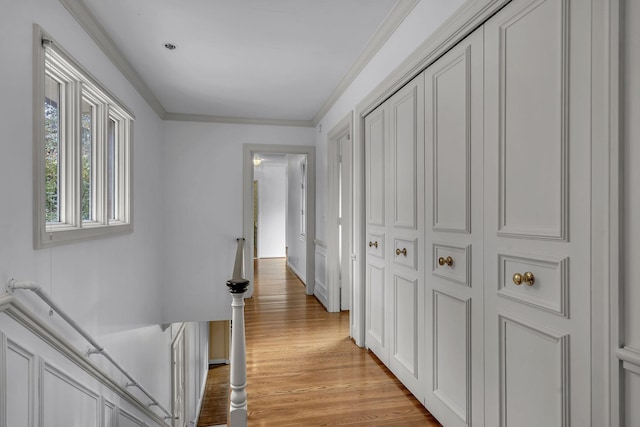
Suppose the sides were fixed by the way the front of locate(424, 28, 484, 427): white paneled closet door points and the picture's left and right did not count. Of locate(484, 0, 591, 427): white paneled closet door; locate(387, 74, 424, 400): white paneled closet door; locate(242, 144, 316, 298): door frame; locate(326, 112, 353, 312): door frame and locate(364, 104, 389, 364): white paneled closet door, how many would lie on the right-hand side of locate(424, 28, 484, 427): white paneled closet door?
4

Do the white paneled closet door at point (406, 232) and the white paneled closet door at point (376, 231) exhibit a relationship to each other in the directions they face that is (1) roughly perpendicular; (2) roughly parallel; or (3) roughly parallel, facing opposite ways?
roughly parallel

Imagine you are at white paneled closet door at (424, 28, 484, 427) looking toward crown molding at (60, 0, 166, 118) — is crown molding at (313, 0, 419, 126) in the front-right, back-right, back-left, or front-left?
front-right

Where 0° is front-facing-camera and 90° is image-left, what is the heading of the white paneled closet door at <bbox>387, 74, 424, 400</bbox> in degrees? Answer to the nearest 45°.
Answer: approximately 45°

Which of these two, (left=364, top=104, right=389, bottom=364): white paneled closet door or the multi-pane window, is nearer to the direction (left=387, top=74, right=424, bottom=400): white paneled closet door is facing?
the multi-pane window

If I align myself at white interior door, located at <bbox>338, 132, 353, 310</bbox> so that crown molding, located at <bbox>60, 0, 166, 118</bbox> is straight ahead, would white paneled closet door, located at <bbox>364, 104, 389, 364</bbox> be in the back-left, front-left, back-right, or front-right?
front-left

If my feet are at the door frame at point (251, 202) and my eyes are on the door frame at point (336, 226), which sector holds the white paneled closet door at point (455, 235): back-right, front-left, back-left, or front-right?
front-right

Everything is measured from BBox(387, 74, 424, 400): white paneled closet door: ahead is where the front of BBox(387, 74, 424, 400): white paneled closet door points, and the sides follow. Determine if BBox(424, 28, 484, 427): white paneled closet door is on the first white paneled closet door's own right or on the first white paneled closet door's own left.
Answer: on the first white paneled closet door's own left

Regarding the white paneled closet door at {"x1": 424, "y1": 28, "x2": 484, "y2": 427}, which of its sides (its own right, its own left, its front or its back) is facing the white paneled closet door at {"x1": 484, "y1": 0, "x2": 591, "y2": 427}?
left

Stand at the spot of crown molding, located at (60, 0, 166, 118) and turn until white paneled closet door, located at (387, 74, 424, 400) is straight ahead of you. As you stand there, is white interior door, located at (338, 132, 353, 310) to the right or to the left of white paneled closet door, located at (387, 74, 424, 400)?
left

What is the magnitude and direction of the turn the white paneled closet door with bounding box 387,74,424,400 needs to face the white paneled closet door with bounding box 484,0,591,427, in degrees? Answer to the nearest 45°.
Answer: approximately 90° to its left

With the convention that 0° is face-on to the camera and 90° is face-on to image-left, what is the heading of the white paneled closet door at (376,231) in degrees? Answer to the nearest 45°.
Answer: approximately 45°

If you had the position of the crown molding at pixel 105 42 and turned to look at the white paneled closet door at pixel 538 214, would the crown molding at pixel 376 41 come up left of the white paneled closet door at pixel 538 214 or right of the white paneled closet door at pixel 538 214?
left

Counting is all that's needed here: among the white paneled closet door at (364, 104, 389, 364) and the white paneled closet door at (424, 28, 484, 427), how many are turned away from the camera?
0

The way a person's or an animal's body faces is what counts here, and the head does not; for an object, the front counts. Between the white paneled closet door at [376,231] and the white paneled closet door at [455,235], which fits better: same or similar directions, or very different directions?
same or similar directions

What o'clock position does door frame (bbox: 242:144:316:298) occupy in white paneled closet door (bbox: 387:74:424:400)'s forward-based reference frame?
The door frame is roughly at 3 o'clock from the white paneled closet door.

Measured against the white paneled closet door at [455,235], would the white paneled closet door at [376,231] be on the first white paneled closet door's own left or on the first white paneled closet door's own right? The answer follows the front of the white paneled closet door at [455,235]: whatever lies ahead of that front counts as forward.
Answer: on the first white paneled closet door's own right

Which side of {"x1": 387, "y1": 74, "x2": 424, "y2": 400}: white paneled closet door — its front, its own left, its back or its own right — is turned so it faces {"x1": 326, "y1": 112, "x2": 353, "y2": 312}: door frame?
right
